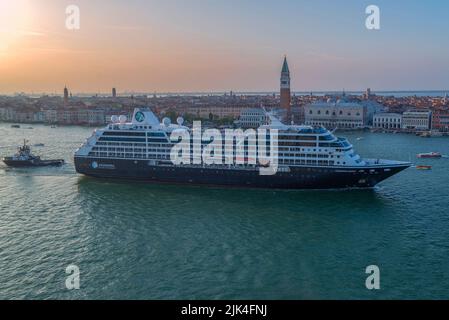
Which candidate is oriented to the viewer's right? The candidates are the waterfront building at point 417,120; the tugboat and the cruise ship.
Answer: the cruise ship

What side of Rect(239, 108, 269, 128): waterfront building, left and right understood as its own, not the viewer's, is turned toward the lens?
front

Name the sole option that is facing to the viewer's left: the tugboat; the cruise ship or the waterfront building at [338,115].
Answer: the tugboat

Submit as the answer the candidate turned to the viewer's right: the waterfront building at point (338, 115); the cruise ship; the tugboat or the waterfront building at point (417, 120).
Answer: the cruise ship

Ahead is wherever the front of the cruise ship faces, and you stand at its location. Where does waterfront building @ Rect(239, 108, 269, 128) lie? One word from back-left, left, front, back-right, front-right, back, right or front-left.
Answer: left

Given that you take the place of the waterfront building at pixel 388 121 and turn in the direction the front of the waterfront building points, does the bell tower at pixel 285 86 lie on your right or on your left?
on your right

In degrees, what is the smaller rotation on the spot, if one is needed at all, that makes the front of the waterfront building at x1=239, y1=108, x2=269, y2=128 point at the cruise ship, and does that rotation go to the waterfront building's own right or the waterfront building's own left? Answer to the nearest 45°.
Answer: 0° — it already faces it

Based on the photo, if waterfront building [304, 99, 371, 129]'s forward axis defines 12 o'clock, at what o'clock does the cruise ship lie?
The cruise ship is roughly at 12 o'clock from the waterfront building.

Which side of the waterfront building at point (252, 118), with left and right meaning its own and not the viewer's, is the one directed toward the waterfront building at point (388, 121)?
left

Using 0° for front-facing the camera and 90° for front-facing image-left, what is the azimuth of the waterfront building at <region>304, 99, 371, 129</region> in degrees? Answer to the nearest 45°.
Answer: approximately 0°

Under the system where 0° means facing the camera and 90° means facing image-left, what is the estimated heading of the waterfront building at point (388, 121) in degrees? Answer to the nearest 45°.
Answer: approximately 0°

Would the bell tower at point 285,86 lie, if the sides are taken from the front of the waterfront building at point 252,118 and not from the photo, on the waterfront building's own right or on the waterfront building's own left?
on the waterfront building's own left

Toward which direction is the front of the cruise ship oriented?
to the viewer's right

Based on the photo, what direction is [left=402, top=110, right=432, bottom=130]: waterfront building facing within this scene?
toward the camera

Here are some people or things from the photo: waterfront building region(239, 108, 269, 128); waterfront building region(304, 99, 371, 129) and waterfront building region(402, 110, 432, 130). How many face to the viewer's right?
0

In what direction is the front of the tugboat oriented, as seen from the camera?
facing to the left of the viewer
